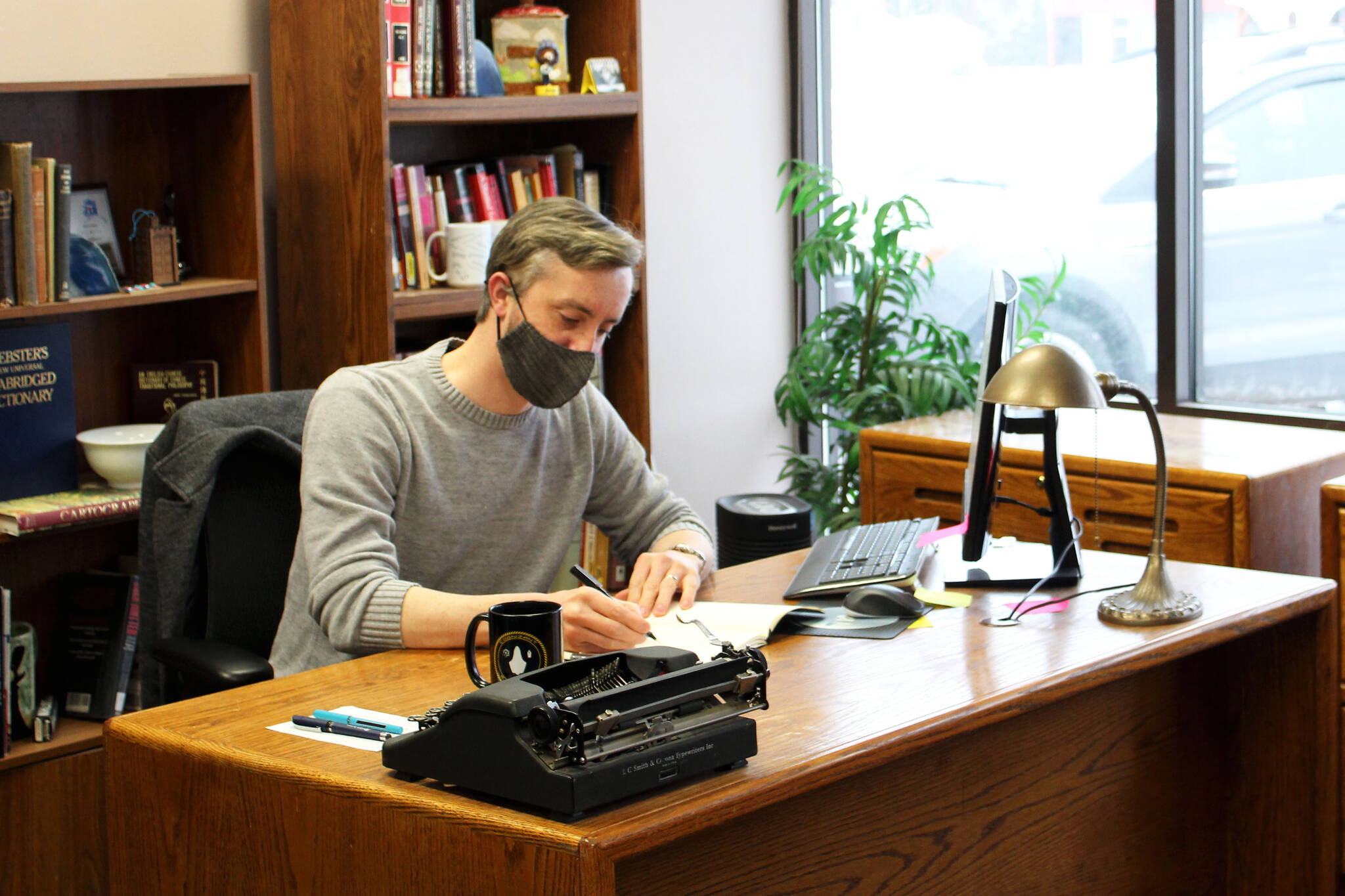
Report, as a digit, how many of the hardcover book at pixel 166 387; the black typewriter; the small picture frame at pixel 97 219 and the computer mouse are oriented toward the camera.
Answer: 2

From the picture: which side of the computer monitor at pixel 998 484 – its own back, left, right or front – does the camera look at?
left

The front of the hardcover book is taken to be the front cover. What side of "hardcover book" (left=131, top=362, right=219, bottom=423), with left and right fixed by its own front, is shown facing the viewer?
front

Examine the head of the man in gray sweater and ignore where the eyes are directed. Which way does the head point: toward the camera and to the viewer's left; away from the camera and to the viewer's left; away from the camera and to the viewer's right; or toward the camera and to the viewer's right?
toward the camera and to the viewer's right
